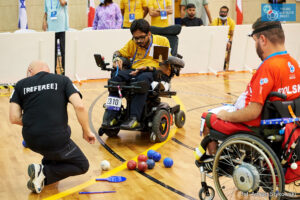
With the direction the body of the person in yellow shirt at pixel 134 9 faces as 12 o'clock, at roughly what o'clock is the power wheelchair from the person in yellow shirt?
The power wheelchair is roughly at 12 o'clock from the person in yellow shirt.

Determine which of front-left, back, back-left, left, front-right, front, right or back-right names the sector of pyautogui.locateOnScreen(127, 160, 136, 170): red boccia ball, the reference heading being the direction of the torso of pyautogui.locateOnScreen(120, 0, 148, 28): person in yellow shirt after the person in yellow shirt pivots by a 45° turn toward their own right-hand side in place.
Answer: front-left

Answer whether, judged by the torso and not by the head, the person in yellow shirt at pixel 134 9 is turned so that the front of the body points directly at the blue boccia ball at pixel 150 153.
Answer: yes

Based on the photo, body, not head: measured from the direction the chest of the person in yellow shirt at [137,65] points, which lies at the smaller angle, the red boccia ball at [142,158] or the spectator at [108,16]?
the red boccia ball

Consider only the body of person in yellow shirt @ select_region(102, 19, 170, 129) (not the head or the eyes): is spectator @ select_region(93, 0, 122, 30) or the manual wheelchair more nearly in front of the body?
the manual wheelchair

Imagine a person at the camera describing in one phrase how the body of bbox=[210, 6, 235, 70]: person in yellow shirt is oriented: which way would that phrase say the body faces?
toward the camera

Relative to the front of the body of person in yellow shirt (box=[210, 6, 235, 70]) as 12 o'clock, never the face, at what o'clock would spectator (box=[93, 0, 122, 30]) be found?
The spectator is roughly at 2 o'clock from the person in yellow shirt.

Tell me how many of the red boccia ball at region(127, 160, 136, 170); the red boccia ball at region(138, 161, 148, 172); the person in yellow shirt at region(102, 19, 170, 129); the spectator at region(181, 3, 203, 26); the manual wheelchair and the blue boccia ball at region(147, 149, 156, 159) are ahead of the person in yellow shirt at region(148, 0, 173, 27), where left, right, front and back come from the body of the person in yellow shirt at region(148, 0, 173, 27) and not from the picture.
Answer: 5

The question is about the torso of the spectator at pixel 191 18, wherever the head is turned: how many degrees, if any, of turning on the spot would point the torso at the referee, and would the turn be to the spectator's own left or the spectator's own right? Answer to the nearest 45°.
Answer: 0° — they already face them

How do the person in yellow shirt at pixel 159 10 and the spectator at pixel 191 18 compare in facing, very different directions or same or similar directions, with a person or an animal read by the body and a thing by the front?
same or similar directions

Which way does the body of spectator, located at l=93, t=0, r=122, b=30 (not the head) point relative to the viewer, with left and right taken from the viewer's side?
facing the viewer

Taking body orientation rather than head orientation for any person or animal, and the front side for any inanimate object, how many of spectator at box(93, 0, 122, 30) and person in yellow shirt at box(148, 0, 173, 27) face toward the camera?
2

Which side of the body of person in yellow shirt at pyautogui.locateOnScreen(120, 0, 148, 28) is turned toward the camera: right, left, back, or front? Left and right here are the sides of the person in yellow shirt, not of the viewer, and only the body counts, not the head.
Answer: front

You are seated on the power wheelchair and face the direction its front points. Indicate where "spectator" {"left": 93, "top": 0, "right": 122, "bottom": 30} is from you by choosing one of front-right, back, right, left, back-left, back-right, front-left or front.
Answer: back-right

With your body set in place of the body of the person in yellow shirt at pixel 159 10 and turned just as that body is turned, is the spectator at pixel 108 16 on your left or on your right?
on your right

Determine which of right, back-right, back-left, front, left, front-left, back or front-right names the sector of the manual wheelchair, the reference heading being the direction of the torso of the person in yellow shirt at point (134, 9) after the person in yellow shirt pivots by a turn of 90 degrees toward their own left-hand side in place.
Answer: right

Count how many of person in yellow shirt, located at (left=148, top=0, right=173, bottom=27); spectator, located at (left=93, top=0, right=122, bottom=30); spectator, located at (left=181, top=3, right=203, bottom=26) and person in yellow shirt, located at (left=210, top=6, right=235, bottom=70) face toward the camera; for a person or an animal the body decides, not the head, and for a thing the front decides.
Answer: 4

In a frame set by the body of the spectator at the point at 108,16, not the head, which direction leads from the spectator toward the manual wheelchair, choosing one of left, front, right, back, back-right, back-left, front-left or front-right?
front

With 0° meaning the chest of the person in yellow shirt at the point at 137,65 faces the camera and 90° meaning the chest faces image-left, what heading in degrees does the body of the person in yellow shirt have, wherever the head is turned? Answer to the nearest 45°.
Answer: approximately 45°

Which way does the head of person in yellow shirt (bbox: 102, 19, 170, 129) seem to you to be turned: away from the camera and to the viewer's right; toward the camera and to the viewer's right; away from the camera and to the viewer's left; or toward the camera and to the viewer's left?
toward the camera and to the viewer's left
